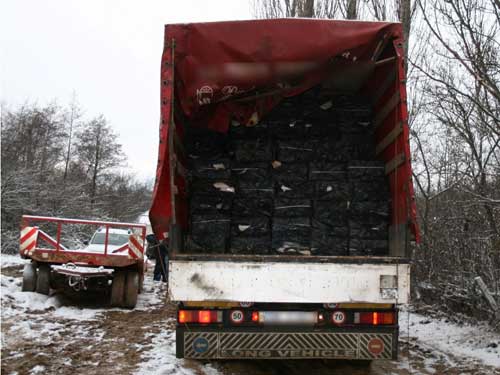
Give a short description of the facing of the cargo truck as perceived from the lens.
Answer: facing away from the viewer

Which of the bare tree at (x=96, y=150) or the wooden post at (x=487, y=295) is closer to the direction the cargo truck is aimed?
the bare tree

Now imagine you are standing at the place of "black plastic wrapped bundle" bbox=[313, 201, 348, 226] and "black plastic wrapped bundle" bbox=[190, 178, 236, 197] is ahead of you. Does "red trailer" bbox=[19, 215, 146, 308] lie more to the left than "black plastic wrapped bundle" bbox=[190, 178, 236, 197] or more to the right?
right

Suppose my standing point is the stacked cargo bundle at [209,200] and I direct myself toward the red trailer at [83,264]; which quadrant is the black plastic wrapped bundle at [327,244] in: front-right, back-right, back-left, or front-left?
back-right

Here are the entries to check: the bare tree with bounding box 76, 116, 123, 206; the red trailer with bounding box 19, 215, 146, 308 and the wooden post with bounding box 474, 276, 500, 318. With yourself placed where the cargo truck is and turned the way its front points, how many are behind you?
0

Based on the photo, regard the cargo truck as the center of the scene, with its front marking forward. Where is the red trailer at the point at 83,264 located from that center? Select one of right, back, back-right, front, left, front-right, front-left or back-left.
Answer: front-left

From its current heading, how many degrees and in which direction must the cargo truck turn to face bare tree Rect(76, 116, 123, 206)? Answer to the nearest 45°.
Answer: approximately 45° to its left

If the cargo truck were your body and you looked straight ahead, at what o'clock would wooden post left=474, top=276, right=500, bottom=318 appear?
The wooden post is roughly at 2 o'clock from the cargo truck.
